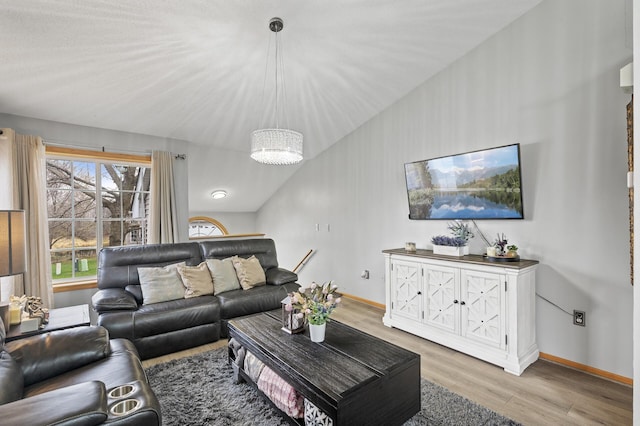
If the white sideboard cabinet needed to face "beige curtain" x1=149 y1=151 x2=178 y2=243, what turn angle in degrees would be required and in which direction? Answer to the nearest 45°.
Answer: approximately 45° to its right

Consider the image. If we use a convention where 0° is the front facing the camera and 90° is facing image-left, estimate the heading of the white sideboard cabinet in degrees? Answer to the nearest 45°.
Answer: approximately 45°

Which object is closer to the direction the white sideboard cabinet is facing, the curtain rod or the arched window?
the curtain rod

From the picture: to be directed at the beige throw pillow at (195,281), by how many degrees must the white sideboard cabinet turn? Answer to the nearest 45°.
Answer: approximately 45° to its right

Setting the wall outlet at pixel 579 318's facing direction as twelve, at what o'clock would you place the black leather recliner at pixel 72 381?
The black leather recliner is roughly at 1 o'clock from the wall outlet.

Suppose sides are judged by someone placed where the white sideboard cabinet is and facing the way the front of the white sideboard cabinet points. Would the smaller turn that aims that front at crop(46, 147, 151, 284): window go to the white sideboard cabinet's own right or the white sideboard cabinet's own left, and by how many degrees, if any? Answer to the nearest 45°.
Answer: approximately 45° to the white sideboard cabinet's own right
